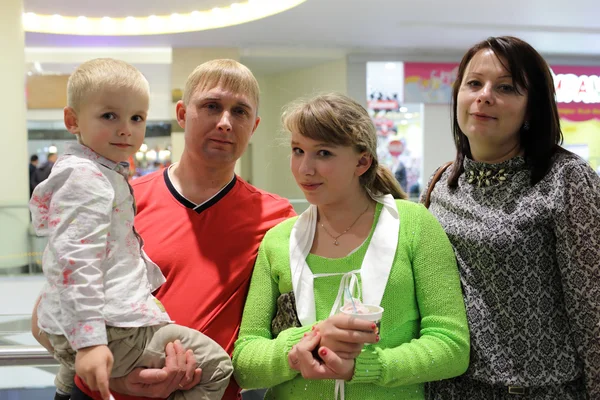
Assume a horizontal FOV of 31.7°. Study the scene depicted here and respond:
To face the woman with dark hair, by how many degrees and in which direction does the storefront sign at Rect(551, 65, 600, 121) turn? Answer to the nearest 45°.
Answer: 0° — it already faces them

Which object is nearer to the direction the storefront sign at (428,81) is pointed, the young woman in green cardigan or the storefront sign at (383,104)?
the young woman in green cardigan

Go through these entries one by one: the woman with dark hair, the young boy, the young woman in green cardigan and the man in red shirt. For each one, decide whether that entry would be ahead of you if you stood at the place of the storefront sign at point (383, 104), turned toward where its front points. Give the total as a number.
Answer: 4

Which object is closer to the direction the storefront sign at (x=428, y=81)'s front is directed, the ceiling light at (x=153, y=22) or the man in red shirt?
the man in red shirt

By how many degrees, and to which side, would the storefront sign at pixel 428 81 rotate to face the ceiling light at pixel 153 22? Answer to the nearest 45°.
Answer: approximately 45° to its right

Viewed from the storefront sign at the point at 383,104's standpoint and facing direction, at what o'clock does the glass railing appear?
The glass railing is roughly at 12 o'clock from the storefront sign.

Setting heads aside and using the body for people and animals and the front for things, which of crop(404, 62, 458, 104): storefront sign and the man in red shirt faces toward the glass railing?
the storefront sign

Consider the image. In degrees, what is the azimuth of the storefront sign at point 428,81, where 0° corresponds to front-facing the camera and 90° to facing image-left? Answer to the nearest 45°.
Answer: approximately 0°

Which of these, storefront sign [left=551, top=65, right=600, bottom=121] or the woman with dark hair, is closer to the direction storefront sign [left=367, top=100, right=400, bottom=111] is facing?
the woman with dark hair
